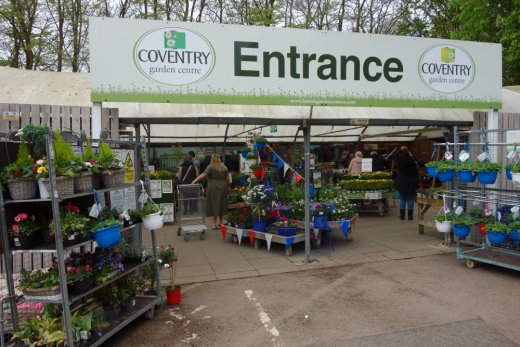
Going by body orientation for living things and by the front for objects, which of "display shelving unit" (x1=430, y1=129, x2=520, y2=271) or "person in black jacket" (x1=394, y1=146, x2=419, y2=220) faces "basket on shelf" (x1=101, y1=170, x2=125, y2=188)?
the display shelving unit

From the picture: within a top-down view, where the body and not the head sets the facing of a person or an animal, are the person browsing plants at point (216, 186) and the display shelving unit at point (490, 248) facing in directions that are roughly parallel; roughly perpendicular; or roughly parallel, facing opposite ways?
roughly perpendicular

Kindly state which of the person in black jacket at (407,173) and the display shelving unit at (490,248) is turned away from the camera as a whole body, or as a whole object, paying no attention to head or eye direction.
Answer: the person in black jacket

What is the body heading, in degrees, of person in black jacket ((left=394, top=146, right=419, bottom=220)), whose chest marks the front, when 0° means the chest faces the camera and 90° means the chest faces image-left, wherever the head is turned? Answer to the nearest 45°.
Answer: approximately 180°

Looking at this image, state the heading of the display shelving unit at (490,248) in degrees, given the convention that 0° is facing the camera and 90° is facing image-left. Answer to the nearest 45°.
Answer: approximately 45°
